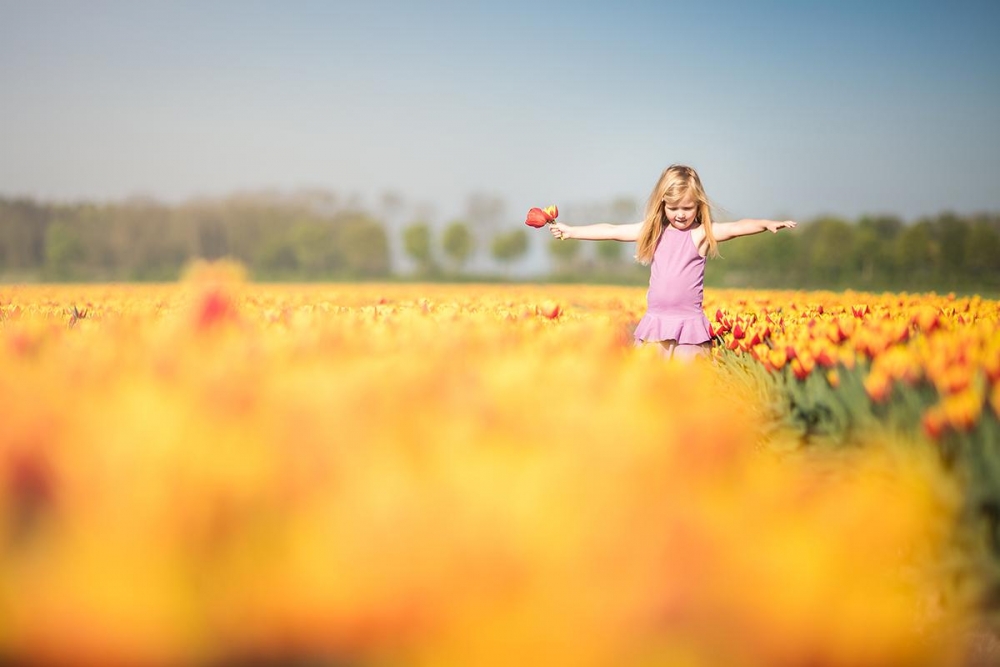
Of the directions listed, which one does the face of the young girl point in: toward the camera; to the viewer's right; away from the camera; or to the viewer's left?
toward the camera

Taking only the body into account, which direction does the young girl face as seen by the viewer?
toward the camera
